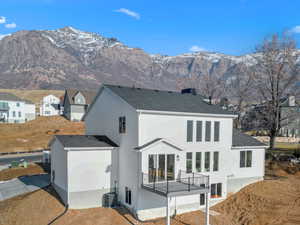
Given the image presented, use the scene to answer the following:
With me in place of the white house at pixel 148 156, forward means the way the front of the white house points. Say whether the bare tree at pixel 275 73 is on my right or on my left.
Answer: on my right

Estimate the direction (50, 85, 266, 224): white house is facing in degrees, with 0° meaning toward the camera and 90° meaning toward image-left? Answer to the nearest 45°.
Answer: approximately 135°
